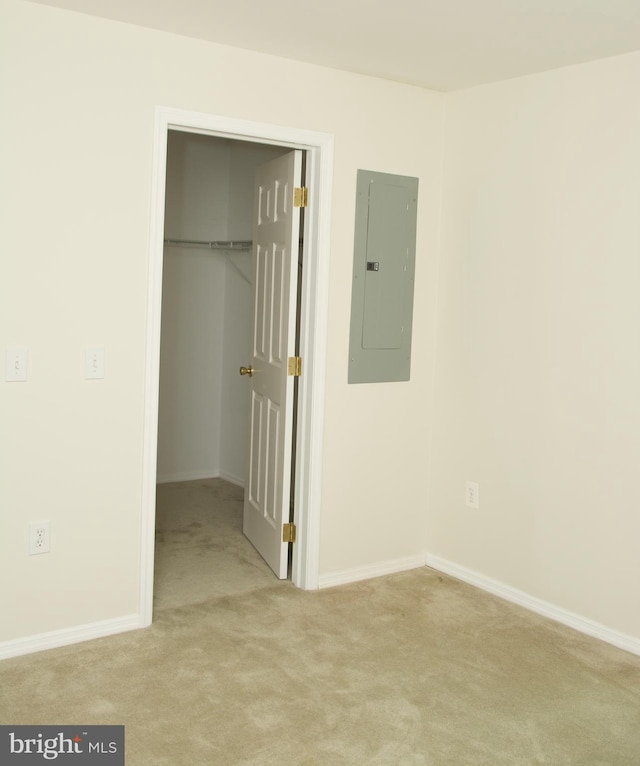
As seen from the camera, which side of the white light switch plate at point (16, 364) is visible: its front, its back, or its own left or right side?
front

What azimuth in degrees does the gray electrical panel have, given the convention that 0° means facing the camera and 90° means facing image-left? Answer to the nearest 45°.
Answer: approximately 315°

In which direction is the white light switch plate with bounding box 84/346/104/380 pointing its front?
toward the camera

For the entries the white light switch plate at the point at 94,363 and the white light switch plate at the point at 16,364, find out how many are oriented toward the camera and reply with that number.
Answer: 2

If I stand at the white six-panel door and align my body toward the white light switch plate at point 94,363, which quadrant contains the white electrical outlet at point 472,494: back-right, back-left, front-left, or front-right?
back-left

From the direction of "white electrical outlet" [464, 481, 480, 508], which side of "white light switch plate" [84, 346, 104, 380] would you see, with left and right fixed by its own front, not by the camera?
left
